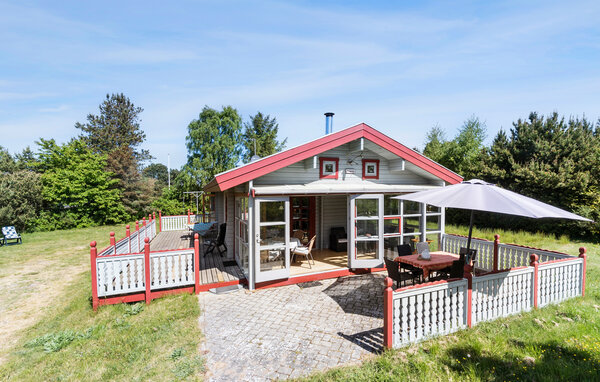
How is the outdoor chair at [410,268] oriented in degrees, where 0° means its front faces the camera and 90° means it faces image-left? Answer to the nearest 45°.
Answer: approximately 225°

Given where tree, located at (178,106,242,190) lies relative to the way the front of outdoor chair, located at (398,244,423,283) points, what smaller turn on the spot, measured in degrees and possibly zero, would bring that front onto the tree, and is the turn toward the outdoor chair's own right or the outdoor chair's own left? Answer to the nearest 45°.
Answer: approximately 180°

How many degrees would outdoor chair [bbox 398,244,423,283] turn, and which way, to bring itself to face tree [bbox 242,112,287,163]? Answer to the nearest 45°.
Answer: approximately 180°

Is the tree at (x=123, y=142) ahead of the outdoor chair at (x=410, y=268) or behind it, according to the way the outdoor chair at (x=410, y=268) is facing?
behind

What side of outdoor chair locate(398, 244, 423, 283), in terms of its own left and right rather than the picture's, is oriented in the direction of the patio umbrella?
front

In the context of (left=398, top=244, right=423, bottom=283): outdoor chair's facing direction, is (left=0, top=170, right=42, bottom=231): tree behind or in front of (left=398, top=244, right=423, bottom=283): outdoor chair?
behind

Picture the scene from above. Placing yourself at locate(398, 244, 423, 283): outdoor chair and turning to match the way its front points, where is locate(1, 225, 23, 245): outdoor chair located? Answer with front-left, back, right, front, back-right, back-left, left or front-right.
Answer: back-right

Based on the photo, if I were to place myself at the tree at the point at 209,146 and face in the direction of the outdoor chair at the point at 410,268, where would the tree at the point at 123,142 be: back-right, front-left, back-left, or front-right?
back-right

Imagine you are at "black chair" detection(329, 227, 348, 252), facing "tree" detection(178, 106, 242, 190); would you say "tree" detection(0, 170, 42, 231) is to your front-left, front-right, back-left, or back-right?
front-left
